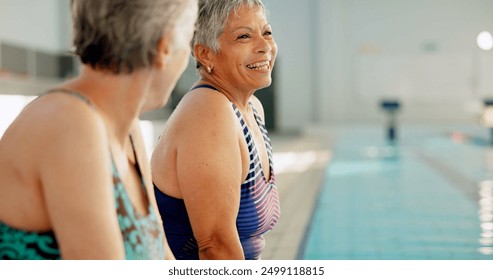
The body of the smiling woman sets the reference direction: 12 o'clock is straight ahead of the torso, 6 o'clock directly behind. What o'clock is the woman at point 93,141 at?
The woman is roughly at 2 o'clock from the smiling woman.
